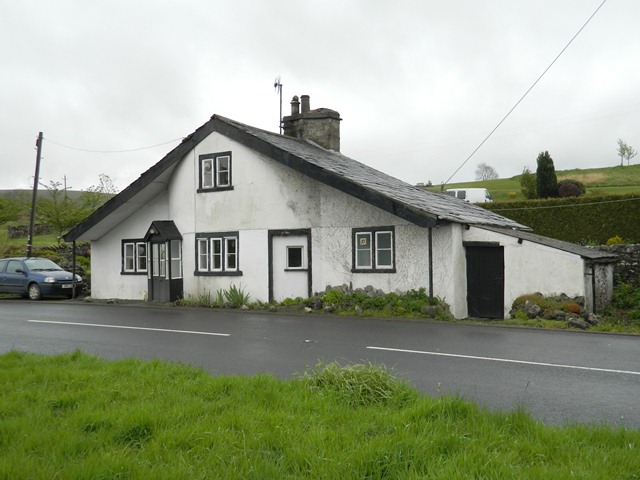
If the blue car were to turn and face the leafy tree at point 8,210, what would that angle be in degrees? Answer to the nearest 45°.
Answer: approximately 135° to its left

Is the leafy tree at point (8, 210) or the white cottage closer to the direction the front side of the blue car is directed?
the white cottage

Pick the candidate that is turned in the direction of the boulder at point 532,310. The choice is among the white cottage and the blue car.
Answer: the blue car

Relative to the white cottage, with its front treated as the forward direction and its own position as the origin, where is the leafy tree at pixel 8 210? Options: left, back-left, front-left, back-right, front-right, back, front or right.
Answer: right

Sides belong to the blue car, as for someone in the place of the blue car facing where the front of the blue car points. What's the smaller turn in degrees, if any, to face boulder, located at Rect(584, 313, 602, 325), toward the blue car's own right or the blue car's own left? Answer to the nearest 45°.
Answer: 0° — it already faces it

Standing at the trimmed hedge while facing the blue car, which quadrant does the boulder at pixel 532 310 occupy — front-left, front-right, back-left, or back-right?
front-left

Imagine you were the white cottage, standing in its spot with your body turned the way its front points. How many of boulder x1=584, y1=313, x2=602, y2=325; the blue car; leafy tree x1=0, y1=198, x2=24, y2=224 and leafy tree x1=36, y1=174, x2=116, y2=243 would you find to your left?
1

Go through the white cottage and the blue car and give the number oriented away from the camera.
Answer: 0

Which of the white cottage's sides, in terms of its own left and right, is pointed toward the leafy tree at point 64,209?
right

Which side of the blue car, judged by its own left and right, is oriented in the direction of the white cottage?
front

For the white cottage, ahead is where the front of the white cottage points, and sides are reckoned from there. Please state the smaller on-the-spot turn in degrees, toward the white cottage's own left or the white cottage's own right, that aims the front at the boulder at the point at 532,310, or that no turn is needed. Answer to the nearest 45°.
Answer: approximately 90° to the white cottage's own left

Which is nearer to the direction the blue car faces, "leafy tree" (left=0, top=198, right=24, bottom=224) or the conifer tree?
the conifer tree

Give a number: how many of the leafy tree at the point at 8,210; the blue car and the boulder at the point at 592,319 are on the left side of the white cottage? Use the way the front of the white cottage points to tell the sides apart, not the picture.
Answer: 1

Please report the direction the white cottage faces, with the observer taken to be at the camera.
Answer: facing the viewer and to the left of the viewer

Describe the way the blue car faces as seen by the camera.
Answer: facing the viewer and to the right of the viewer

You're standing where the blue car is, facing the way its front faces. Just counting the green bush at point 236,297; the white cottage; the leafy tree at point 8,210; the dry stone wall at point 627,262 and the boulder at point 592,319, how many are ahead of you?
4
